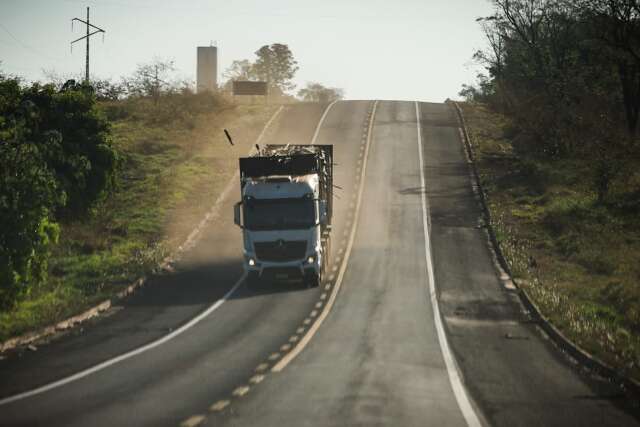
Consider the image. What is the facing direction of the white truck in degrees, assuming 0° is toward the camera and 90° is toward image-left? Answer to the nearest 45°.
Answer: approximately 0°
